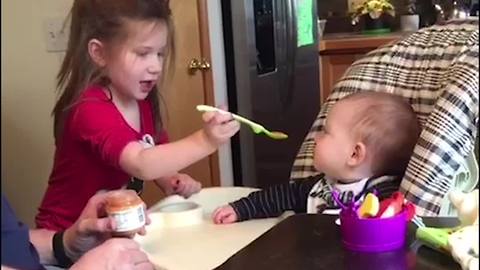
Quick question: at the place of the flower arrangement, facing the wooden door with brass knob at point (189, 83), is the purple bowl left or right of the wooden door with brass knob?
left

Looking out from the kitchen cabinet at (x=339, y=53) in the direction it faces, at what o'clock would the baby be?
The baby is roughly at 12 o'clock from the kitchen cabinet.

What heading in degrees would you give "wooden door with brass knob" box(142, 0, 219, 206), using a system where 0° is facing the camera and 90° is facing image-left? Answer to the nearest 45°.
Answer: approximately 0°

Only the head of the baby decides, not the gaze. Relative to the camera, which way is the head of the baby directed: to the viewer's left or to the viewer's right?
to the viewer's left

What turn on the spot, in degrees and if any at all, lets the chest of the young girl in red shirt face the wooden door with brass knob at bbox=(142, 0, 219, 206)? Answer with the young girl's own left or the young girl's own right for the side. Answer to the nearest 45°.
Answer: approximately 135° to the young girl's own left

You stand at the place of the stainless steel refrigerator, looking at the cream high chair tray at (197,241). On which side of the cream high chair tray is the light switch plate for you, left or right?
right

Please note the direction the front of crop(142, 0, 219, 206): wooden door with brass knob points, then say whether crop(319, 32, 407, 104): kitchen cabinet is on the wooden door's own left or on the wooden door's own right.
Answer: on the wooden door's own left

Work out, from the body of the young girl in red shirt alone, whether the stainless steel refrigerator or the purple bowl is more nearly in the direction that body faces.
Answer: the purple bowl

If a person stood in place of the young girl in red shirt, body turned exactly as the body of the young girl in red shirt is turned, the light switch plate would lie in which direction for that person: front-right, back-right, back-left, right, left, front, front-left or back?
back-left
